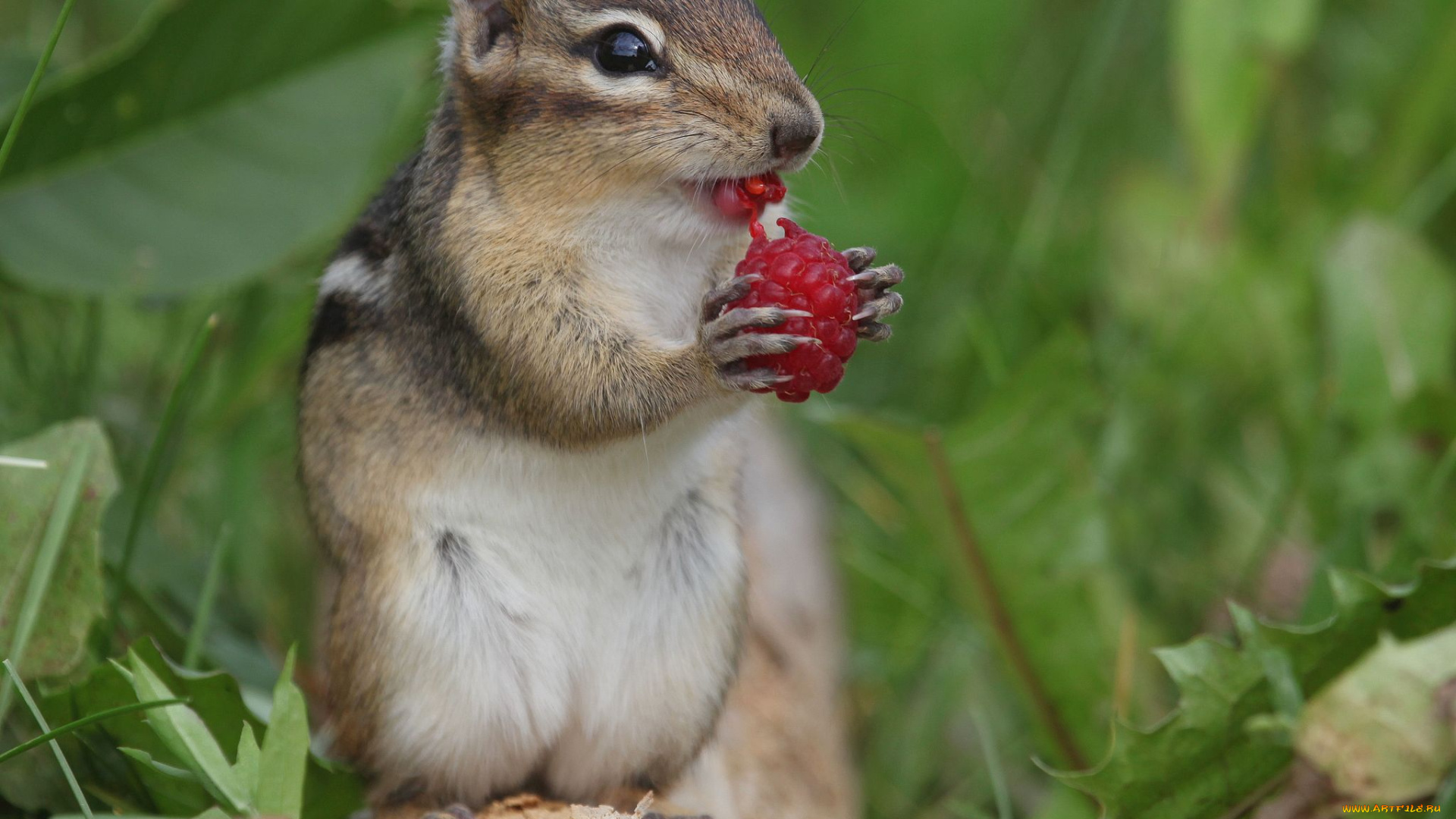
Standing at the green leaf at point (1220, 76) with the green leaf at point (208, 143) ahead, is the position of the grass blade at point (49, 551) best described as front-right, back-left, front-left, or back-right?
front-left

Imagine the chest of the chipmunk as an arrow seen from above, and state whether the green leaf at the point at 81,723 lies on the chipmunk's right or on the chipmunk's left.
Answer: on the chipmunk's right

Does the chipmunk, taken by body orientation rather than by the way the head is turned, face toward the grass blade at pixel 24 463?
no

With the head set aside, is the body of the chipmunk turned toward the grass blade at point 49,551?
no

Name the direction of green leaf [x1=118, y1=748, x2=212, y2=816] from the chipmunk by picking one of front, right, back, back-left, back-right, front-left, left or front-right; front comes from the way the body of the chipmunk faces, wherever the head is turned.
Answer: right

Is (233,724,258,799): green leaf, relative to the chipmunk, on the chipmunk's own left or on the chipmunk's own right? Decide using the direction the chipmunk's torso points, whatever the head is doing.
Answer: on the chipmunk's own right

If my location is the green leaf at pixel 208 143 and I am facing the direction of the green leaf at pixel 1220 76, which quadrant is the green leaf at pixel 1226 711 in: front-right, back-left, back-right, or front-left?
front-right

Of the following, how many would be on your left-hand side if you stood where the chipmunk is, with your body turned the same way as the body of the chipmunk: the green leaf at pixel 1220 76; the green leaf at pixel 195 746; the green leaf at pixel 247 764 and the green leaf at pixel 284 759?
1

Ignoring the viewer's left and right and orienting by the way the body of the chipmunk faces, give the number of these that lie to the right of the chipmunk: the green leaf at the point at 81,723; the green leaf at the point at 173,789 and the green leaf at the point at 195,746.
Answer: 3

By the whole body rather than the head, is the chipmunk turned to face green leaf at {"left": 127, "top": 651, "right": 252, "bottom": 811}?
no

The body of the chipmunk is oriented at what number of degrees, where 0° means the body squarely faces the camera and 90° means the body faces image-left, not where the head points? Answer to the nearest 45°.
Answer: approximately 315°

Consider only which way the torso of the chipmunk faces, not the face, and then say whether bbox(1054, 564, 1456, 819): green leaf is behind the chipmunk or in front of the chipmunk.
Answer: in front
